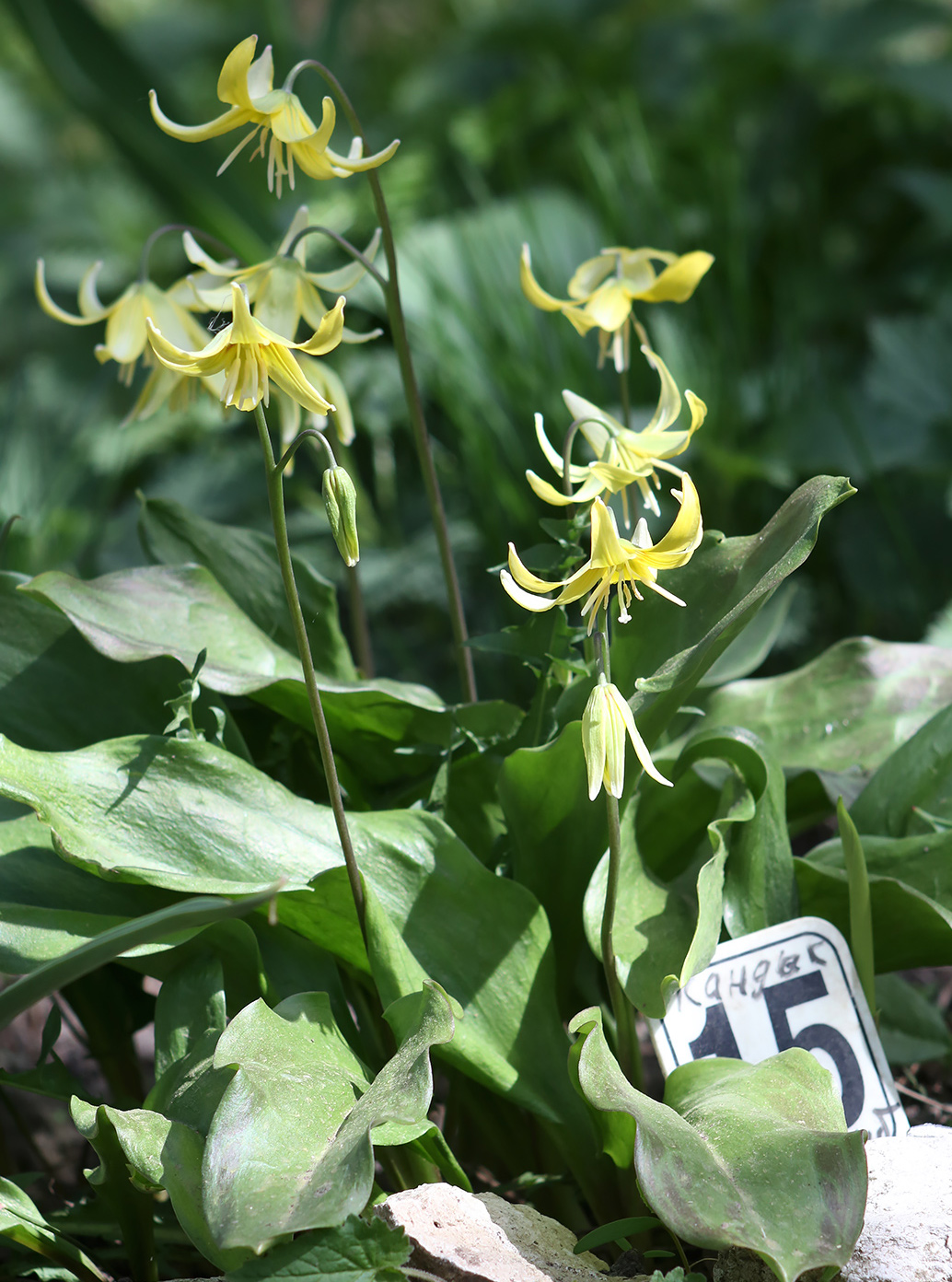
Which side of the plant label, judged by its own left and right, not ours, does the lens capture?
front
